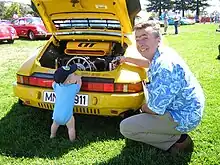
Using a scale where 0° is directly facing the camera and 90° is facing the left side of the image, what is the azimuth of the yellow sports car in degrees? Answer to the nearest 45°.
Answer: approximately 180°

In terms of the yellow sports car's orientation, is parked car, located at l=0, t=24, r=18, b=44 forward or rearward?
forward

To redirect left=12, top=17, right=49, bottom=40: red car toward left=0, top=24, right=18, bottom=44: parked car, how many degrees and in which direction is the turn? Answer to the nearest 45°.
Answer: approximately 45° to its right

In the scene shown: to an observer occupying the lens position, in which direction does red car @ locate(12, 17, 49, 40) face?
facing the viewer and to the right of the viewer

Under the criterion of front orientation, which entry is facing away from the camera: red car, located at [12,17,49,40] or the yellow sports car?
the yellow sports car

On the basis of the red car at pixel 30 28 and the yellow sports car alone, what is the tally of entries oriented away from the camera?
1

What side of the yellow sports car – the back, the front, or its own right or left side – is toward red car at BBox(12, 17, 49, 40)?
front
